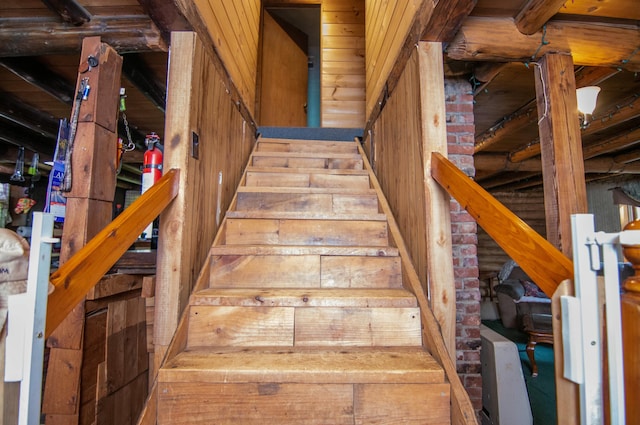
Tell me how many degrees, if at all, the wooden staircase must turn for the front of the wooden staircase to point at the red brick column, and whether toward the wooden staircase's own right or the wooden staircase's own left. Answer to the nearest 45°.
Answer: approximately 135° to the wooden staircase's own left

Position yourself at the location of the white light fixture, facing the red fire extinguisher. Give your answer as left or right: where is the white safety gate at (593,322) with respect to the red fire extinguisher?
left

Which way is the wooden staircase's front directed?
toward the camera

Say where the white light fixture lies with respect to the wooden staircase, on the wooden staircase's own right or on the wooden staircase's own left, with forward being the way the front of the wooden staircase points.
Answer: on the wooden staircase's own left

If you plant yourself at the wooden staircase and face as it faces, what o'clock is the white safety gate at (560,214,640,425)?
The white safety gate is roughly at 11 o'clock from the wooden staircase.

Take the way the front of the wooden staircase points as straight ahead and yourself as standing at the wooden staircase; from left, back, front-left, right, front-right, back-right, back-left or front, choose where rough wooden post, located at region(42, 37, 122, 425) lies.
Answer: right

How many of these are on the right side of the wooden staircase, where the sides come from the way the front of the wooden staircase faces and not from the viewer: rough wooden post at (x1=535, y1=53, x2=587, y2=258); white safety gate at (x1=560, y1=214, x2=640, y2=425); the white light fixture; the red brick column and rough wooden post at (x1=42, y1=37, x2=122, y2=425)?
1
